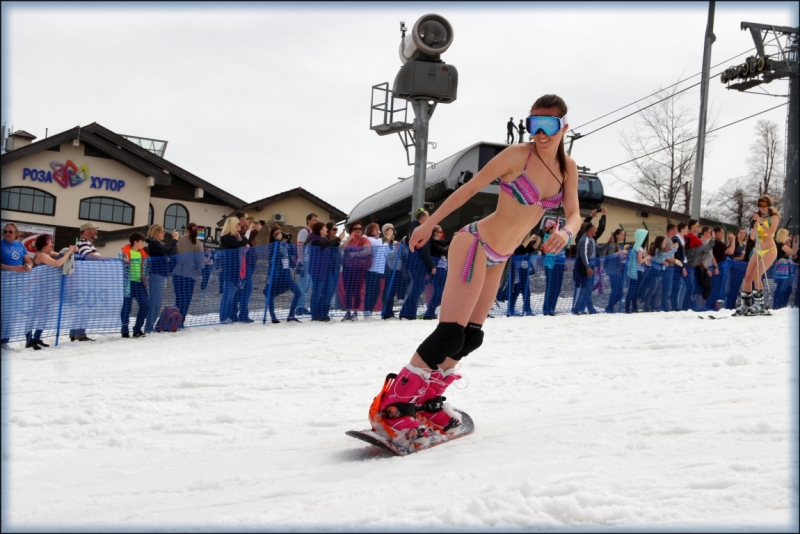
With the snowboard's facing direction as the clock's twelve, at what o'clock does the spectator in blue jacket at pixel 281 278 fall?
The spectator in blue jacket is roughly at 4 o'clock from the snowboard.

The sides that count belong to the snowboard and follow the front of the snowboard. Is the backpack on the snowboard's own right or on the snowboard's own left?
on the snowboard's own right

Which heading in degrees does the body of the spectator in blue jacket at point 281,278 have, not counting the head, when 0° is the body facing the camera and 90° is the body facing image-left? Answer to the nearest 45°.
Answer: approximately 315°

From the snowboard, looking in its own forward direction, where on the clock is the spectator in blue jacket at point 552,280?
The spectator in blue jacket is roughly at 5 o'clock from the snowboard.

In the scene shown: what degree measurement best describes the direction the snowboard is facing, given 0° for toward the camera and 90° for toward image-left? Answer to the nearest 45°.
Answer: approximately 45°

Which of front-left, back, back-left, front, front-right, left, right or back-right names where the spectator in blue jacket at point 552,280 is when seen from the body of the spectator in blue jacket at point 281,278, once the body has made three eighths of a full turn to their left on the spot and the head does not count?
right

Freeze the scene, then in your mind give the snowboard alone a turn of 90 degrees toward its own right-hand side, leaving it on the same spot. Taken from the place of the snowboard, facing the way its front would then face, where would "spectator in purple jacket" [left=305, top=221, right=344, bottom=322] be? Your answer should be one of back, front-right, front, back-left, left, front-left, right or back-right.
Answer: front-right

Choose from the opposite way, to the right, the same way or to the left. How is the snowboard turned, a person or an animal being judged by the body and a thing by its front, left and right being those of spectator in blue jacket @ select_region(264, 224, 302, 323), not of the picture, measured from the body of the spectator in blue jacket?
to the right

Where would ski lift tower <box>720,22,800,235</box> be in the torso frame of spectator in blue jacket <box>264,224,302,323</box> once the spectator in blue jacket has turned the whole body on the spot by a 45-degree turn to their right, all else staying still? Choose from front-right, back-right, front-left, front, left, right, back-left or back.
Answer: back-left

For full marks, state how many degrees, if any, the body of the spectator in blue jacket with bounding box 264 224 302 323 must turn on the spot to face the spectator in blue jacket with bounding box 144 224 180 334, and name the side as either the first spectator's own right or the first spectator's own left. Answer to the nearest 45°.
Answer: approximately 90° to the first spectator's own right

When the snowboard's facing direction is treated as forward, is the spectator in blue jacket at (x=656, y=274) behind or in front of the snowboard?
behind

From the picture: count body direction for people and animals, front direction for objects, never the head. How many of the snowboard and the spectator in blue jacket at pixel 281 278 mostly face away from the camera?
0
